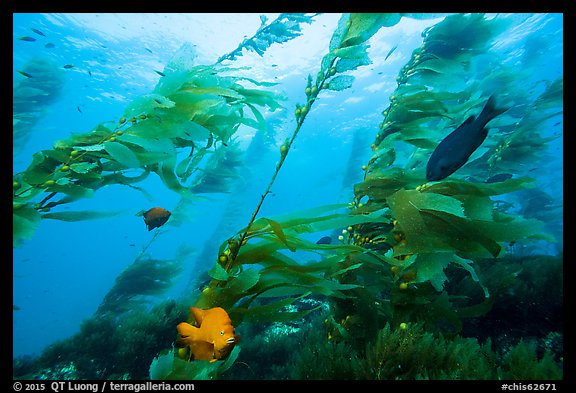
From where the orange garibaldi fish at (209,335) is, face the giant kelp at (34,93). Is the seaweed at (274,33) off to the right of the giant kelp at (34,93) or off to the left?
right

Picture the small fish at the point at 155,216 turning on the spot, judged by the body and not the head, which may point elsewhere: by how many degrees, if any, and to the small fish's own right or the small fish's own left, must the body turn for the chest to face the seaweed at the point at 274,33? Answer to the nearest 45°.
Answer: approximately 45° to the small fish's own left

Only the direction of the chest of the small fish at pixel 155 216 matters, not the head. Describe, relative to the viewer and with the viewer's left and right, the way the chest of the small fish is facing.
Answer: facing to the right of the viewer

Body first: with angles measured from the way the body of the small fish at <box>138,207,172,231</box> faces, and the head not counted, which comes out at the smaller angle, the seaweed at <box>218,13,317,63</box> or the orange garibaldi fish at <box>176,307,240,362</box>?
the seaweed

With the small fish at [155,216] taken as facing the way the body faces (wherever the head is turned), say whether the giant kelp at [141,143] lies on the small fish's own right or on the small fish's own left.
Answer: on the small fish's own right

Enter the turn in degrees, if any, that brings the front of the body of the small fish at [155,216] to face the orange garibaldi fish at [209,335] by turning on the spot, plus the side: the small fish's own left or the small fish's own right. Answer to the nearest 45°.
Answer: approximately 90° to the small fish's own right
